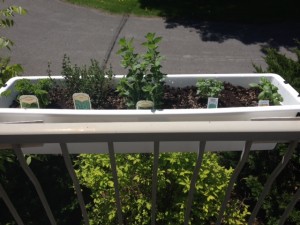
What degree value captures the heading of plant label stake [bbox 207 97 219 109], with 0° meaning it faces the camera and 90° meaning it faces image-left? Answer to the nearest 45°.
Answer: approximately 0°

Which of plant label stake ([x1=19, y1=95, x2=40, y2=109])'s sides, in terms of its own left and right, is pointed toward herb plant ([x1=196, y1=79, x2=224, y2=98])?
left

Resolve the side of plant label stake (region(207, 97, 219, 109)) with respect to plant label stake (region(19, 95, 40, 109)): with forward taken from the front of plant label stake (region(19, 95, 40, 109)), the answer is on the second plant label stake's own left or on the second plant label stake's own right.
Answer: on the second plant label stake's own left

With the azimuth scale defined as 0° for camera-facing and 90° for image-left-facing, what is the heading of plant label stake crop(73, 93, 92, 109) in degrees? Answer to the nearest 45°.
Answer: approximately 0°

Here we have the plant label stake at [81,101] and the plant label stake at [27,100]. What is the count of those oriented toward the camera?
2

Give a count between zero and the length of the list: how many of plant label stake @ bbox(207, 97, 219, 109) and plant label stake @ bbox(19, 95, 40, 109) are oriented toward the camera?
2
